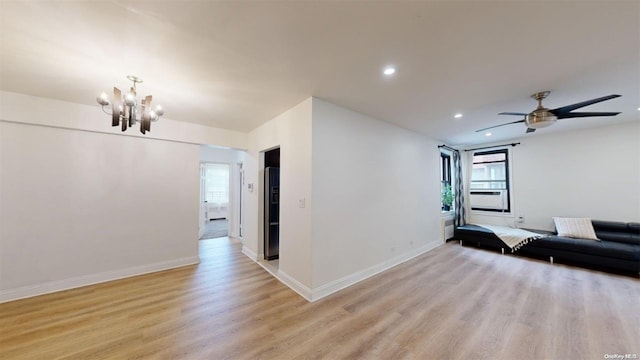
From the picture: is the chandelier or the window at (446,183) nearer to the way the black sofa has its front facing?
the chandelier

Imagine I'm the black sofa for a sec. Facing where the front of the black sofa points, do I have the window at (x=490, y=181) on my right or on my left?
on my right

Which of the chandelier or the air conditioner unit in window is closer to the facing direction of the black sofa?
the chandelier

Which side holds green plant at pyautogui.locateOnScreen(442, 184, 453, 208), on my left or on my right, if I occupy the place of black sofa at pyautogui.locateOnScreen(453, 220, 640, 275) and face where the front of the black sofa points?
on my right

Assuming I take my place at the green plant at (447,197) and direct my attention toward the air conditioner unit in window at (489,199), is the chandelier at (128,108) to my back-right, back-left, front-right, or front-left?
back-right

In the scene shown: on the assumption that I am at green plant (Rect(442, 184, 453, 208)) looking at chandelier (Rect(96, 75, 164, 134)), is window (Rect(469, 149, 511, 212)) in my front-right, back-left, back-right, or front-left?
back-left

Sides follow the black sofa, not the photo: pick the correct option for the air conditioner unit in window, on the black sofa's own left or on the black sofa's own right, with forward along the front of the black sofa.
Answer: on the black sofa's own right

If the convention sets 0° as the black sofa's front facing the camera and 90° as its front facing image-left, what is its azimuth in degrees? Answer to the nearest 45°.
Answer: approximately 45°
